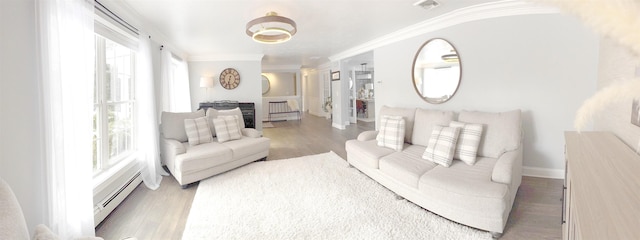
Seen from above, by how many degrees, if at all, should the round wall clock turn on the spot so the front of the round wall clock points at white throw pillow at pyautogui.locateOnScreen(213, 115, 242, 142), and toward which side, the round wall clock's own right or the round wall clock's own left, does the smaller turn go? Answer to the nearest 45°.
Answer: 0° — it already faces it

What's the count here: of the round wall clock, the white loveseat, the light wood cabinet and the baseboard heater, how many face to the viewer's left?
1

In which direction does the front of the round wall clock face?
toward the camera

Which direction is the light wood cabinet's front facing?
to the viewer's left

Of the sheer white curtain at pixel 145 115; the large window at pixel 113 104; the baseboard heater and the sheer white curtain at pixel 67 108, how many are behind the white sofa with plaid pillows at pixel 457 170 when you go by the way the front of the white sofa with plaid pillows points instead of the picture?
0

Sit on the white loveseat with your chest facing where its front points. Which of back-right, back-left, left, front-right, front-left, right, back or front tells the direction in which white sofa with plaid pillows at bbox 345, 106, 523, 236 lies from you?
front

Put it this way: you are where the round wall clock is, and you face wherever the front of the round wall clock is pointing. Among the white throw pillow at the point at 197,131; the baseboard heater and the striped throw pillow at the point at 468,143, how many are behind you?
0

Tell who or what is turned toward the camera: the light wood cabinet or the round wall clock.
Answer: the round wall clock

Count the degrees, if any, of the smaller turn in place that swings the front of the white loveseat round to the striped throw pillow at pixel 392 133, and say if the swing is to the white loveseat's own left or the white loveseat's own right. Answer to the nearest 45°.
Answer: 0° — it already faces it

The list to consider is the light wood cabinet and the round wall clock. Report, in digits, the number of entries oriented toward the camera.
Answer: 1

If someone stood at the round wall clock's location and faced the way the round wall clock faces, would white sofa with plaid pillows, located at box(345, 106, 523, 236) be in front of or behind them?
in front

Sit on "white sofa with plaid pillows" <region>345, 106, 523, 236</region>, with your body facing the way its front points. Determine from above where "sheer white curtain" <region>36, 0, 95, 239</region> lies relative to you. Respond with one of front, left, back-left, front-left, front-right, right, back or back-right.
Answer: front

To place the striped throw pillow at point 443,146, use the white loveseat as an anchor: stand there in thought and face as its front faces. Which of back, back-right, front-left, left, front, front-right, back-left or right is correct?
front
